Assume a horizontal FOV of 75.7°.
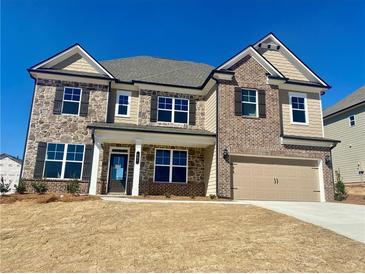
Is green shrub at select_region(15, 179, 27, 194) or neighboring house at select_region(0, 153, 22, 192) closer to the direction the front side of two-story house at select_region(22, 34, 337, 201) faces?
the green shrub

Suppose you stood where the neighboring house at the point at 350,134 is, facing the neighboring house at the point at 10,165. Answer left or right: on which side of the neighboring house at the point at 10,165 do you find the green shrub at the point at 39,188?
left

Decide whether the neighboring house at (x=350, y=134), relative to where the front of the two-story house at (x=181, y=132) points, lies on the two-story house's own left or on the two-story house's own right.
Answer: on the two-story house's own left

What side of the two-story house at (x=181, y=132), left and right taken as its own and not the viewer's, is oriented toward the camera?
front

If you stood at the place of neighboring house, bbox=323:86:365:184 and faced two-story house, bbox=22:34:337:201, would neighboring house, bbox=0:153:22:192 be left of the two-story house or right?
right

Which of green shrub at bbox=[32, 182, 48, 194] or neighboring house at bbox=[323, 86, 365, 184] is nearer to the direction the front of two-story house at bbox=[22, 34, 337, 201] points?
the green shrub

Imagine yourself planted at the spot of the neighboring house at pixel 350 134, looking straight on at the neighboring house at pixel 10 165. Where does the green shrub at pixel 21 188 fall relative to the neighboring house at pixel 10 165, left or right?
left

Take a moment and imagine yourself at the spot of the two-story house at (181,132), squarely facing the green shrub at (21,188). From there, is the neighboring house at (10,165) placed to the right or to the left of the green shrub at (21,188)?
right

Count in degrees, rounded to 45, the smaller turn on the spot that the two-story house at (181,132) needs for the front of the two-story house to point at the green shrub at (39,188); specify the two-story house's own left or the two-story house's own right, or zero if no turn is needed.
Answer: approximately 90° to the two-story house's own right

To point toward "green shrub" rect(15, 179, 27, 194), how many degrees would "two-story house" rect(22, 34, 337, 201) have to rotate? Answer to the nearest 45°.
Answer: approximately 90° to its right
